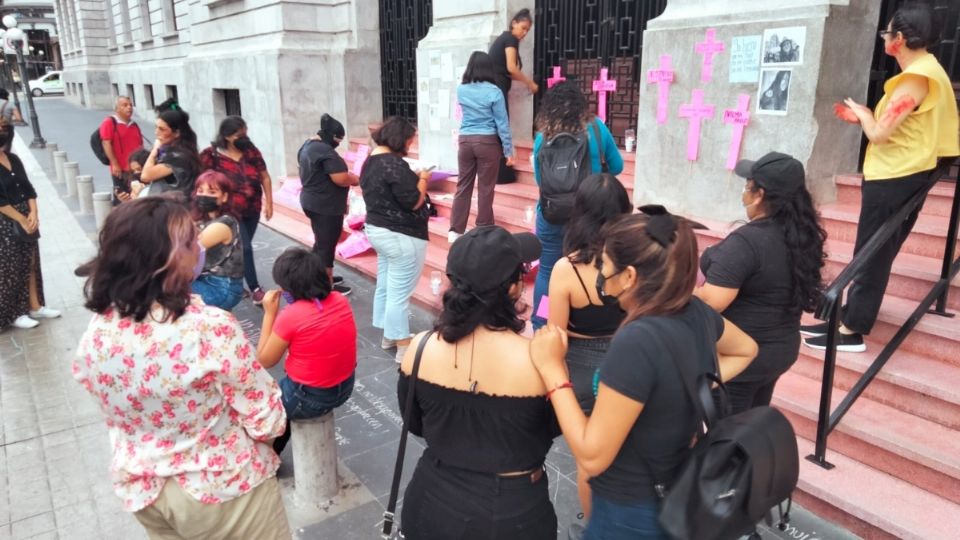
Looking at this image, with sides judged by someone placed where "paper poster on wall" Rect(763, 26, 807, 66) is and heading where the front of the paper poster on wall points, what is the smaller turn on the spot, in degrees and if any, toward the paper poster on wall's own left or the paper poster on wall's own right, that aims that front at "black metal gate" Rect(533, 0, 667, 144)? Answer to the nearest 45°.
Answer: approximately 135° to the paper poster on wall's own right

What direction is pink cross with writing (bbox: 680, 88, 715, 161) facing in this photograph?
toward the camera

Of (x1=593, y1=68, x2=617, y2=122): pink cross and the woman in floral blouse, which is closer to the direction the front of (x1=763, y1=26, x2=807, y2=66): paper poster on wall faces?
the woman in floral blouse

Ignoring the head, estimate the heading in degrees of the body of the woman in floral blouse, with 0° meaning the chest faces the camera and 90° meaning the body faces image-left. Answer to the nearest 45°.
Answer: approximately 225°

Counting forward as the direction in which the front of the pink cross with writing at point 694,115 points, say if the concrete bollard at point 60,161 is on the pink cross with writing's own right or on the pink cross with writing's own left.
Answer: on the pink cross with writing's own right

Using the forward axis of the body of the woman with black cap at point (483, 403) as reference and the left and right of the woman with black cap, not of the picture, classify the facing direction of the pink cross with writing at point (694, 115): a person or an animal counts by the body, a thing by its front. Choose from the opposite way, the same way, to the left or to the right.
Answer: the opposite way

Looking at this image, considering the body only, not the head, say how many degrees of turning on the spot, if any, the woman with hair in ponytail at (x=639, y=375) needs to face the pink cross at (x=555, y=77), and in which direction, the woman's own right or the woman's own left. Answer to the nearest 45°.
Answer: approximately 45° to the woman's own right

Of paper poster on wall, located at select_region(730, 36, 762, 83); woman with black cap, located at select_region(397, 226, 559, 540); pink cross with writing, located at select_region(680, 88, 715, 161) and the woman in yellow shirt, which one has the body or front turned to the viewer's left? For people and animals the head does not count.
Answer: the woman in yellow shirt

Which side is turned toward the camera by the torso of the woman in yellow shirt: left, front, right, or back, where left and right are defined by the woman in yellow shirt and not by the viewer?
left

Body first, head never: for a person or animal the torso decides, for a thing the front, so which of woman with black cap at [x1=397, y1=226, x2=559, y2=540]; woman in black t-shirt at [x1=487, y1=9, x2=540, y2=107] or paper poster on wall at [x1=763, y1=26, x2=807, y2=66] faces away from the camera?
the woman with black cap

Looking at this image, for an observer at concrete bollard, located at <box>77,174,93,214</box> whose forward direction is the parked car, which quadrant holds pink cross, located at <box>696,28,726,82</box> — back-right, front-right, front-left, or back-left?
back-right

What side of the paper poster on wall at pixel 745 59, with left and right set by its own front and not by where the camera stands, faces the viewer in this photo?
front

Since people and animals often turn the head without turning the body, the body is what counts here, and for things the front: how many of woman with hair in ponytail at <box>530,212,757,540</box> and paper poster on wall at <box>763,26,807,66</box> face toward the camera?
1

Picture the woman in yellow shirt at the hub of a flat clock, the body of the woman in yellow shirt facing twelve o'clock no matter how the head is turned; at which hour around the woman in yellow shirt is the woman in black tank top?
The woman in black tank top is roughly at 10 o'clock from the woman in yellow shirt.

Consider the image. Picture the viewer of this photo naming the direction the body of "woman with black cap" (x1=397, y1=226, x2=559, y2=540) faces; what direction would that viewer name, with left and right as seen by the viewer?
facing away from the viewer

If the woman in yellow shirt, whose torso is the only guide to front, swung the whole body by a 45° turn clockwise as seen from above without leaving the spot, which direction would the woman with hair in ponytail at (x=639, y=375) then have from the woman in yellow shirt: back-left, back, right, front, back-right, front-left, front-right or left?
back-left

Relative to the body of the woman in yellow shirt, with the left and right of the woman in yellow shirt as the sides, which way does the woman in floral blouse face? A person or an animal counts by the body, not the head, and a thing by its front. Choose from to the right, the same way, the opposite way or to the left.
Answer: to the right

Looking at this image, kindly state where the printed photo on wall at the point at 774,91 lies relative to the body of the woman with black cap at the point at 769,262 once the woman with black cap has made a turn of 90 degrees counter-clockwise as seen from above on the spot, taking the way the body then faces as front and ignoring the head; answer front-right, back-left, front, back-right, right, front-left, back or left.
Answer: back-right

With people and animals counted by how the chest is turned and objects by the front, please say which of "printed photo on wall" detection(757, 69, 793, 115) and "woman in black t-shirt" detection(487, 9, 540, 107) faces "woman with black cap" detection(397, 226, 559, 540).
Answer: the printed photo on wall

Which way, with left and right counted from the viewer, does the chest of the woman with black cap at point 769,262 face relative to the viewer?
facing away from the viewer and to the left of the viewer
